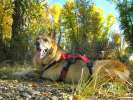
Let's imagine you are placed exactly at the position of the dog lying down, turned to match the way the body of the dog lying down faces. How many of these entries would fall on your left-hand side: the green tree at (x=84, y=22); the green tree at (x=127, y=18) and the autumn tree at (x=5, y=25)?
0

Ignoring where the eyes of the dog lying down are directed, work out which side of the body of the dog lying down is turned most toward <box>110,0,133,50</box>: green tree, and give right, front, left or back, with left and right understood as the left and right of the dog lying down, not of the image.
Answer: right

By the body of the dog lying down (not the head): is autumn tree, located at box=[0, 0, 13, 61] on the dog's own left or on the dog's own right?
on the dog's own right

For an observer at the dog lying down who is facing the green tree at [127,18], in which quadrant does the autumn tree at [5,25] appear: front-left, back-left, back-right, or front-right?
front-left

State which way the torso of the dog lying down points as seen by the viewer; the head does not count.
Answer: to the viewer's left

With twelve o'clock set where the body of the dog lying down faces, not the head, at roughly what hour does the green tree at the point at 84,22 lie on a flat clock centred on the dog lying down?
The green tree is roughly at 3 o'clock from the dog lying down.
